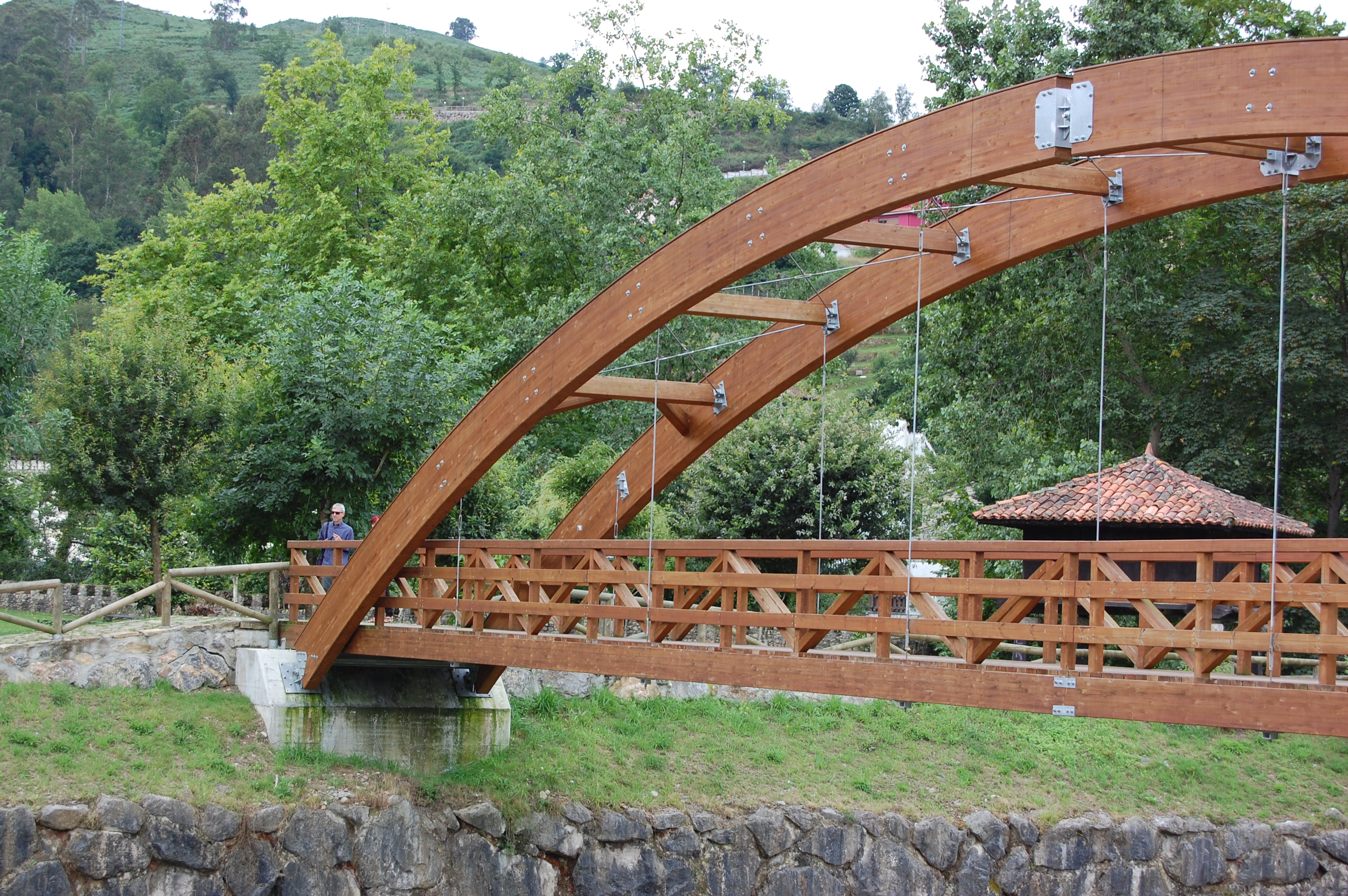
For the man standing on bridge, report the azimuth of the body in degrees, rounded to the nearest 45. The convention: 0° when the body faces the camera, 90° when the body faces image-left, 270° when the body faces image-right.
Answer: approximately 0°

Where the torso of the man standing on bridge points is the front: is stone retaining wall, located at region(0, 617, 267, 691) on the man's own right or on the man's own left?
on the man's own right

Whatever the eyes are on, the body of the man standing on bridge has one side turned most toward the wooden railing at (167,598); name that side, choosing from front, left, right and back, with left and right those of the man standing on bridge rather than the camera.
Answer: right

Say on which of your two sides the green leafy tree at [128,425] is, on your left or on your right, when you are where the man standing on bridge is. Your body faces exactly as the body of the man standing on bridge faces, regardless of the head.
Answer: on your right

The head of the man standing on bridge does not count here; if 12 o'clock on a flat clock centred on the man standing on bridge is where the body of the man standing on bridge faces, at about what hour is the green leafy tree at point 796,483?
The green leafy tree is roughly at 8 o'clock from the man standing on bridge.
